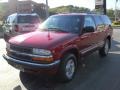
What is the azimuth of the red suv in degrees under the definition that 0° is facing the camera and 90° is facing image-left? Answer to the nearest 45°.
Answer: approximately 45°

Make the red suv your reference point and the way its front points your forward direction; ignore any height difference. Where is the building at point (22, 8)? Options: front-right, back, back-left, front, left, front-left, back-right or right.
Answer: back-right
